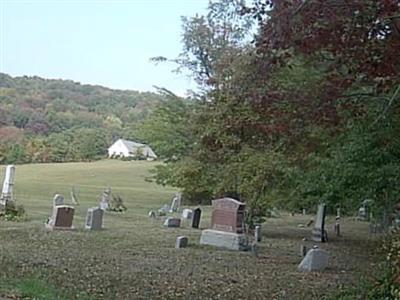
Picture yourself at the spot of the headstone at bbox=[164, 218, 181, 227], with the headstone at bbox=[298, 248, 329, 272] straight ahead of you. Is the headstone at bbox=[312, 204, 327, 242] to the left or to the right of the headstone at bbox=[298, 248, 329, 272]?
left

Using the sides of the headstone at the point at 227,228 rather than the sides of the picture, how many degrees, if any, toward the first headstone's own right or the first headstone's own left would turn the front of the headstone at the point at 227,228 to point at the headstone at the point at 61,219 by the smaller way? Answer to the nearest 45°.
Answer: approximately 45° to the first headstone's own right

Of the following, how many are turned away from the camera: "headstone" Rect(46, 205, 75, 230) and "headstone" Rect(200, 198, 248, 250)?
0

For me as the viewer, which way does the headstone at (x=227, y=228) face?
facing the viewer and to the left of the viewer

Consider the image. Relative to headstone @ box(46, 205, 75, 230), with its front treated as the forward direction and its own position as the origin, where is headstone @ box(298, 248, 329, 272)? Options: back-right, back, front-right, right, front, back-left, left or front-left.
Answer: front

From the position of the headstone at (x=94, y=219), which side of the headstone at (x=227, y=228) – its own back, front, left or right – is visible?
right

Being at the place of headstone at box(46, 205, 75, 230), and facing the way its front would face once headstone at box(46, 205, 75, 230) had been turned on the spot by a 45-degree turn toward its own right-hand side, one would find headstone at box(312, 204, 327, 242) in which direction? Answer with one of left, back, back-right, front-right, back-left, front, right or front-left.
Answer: left

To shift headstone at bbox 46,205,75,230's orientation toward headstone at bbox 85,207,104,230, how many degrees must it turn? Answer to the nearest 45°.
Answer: approximately 45° to its left

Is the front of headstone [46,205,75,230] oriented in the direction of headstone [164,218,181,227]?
no

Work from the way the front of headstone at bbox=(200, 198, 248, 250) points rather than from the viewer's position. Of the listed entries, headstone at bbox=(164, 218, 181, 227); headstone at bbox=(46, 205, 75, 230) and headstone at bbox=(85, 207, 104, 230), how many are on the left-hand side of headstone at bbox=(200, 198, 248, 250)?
0

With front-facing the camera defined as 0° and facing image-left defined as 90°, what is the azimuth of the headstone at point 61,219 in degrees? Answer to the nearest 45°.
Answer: approximately 315°

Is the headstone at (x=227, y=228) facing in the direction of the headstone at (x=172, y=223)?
no

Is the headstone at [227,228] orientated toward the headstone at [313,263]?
no
